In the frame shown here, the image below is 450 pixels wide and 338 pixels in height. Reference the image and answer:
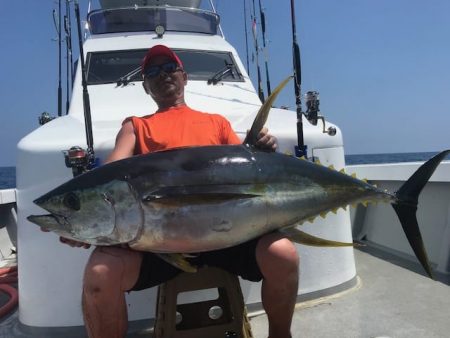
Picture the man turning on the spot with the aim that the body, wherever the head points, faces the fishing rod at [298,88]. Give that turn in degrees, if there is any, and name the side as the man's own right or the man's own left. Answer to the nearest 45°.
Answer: approximately 135° to the man's own left

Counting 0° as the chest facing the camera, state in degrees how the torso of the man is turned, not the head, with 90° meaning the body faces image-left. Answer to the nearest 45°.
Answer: approximately 0°
